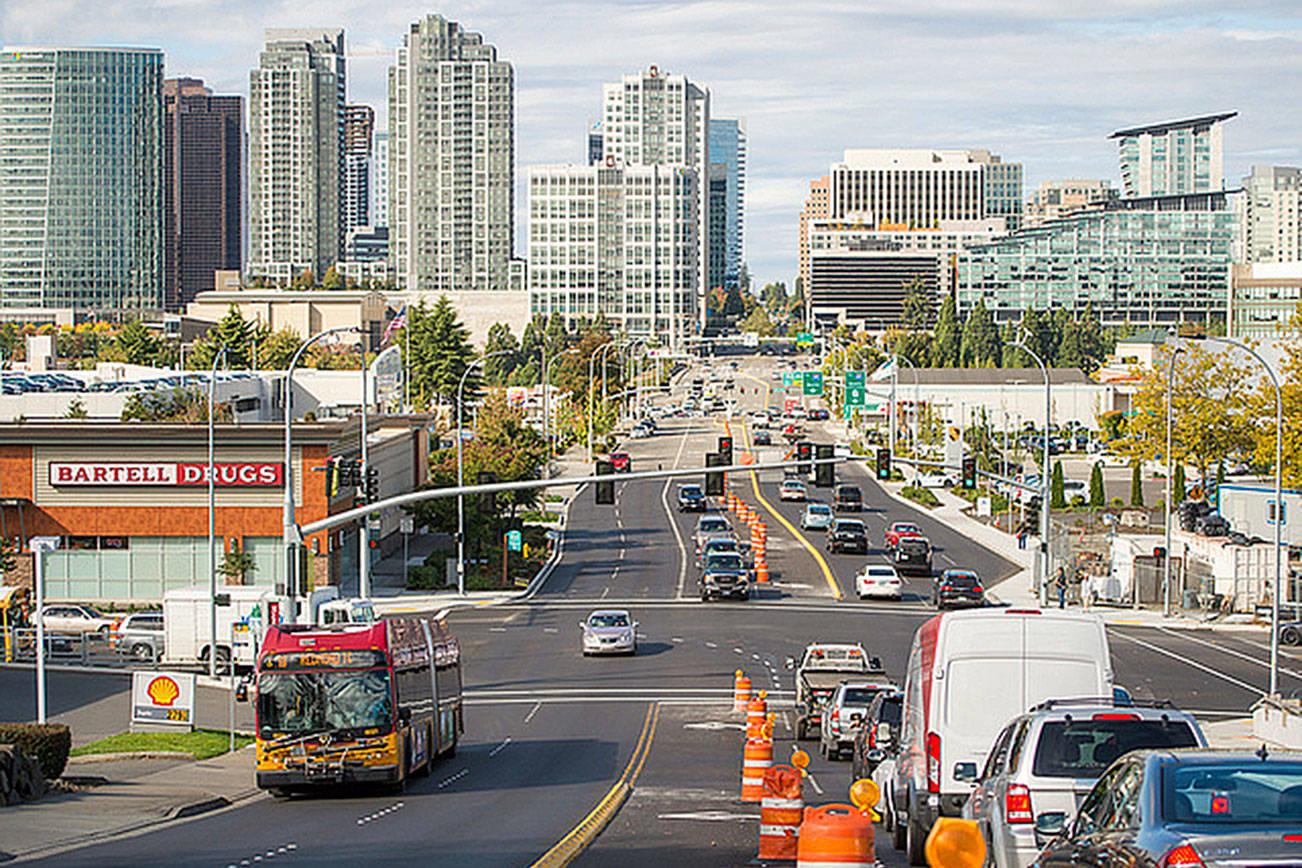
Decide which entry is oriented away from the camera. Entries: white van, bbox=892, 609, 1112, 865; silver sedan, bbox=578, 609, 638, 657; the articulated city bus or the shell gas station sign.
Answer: the white van

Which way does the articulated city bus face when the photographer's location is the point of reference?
facing the viewer

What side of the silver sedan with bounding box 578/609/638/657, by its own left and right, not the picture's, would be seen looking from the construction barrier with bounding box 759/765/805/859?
front

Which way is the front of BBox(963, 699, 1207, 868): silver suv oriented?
away from the camera

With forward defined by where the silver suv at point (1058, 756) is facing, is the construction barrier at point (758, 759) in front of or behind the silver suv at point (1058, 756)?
in front

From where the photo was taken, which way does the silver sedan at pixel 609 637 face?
toward the camera

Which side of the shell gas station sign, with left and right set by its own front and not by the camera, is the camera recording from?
front

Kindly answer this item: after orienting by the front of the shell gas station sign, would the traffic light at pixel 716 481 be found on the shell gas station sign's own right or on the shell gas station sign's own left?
on the shell gas station sign's own left

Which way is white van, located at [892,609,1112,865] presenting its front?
away from the camera
